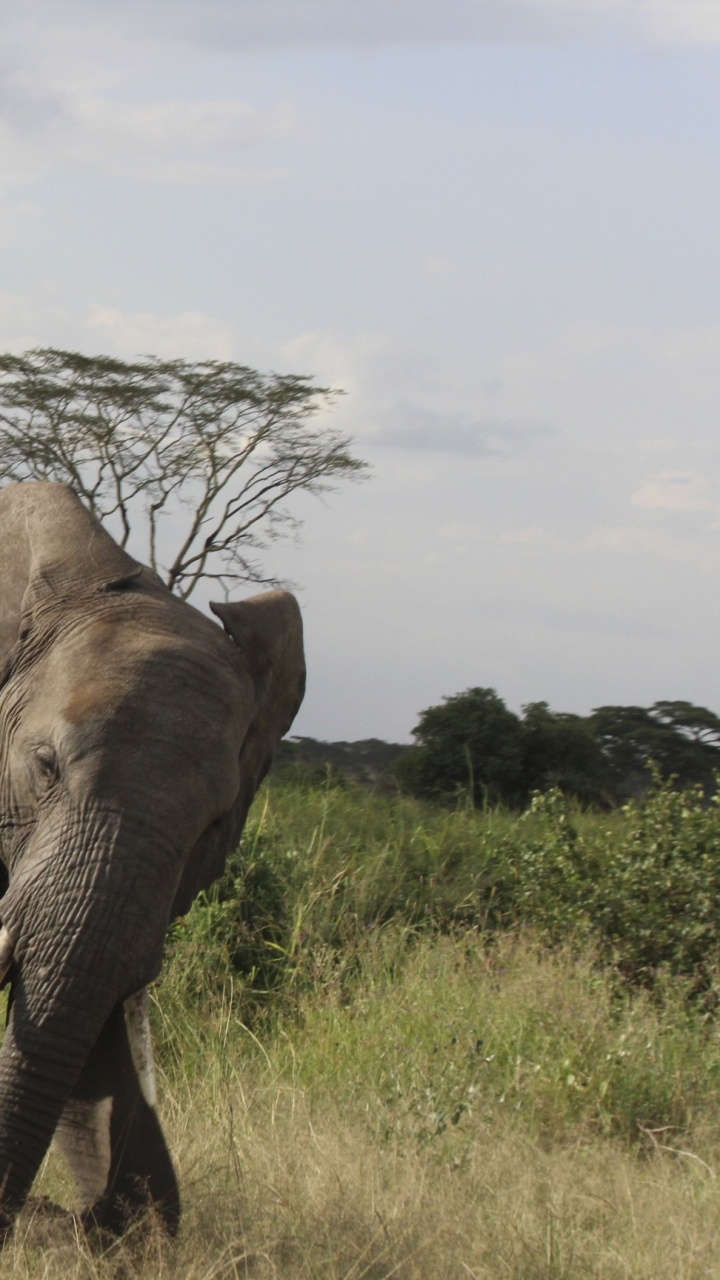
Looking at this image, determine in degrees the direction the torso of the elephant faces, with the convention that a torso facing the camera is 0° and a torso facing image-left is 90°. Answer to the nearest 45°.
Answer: approximately 315°

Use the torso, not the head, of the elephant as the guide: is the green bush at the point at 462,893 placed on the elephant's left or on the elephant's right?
on the elephant's left
